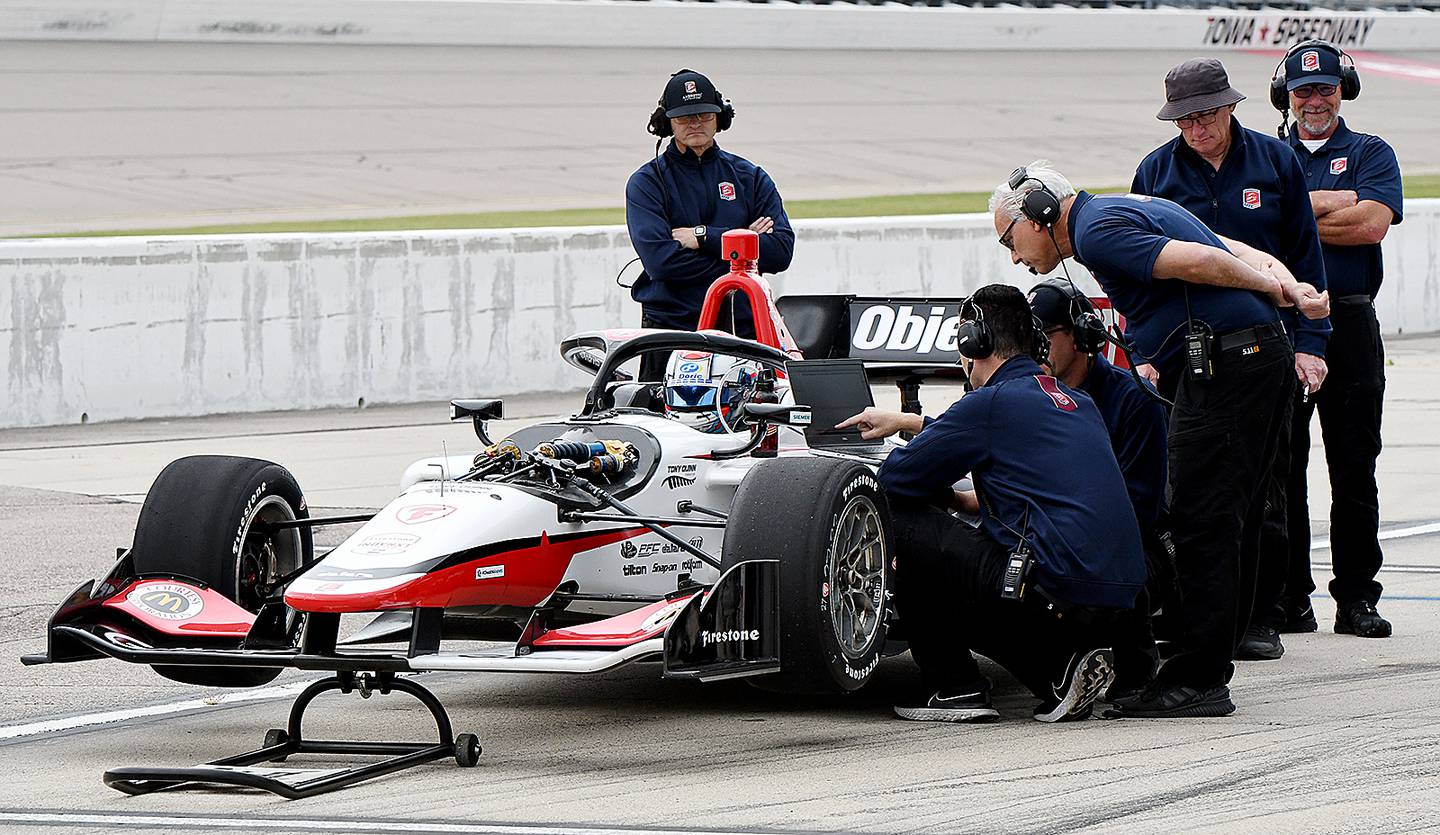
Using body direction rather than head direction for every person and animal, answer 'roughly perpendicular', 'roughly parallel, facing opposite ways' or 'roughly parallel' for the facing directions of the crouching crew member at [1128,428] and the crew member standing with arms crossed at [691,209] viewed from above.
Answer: roughly perpendicular

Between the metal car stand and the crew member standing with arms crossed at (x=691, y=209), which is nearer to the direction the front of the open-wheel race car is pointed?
the metal car stand

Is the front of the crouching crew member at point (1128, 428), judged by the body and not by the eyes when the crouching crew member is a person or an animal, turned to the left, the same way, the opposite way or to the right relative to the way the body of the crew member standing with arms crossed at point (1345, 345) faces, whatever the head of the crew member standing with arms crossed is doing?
to the right

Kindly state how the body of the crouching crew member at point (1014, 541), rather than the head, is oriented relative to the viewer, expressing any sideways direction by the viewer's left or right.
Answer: facing away from the viewer and to the left of the viewer

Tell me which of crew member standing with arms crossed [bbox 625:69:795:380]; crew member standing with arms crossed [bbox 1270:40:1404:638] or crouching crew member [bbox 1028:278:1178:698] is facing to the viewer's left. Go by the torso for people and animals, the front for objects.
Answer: the crouching crew member

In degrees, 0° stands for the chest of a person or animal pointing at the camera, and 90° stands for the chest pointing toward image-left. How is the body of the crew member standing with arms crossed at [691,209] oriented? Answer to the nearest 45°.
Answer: approximately 0°

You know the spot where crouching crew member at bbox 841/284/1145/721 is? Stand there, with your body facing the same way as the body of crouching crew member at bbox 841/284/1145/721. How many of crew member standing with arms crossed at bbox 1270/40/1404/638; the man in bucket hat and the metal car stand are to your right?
2

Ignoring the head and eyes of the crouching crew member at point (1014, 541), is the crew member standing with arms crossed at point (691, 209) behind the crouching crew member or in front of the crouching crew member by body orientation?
in front

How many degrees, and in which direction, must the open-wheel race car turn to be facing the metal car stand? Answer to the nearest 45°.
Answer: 0° — it already faces it

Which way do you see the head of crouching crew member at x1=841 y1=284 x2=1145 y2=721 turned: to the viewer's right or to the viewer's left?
to the viewer's left

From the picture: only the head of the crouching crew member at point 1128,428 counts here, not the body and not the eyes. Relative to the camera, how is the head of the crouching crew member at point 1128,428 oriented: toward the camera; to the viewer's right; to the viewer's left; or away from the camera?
to the viewer's left

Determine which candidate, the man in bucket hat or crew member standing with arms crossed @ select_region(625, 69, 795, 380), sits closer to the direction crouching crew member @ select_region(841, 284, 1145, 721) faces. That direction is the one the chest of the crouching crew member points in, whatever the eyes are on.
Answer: the crew member standing with arms crossed

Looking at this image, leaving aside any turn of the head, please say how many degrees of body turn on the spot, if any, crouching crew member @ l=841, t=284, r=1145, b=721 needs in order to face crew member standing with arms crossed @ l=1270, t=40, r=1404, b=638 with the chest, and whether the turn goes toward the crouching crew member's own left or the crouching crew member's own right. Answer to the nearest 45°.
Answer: approximately 90° to the crouching crew member's own right

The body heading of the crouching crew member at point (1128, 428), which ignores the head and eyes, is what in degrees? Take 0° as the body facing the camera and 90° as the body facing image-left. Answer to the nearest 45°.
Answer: approximately 90°

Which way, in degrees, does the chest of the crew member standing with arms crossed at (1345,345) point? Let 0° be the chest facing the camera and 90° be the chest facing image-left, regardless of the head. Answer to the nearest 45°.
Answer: approximately 0°

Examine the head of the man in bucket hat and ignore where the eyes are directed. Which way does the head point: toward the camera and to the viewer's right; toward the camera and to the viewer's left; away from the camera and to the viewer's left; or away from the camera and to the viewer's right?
toward the camera and to the viewer's left
